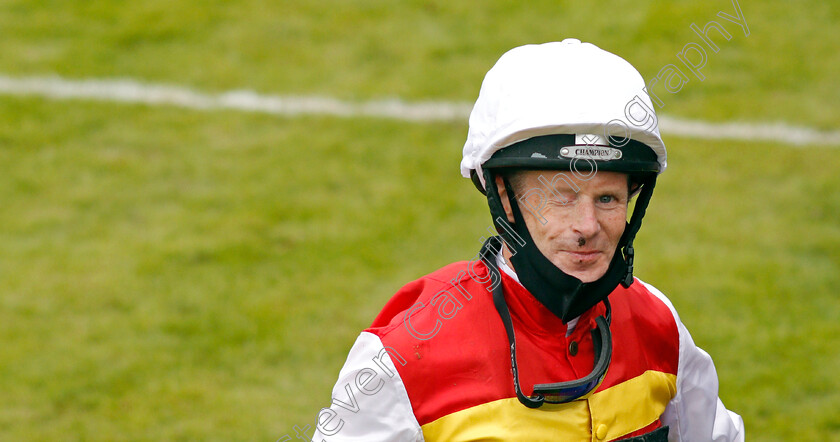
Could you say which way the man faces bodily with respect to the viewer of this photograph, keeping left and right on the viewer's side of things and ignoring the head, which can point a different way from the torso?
facing the viewer and to the right of the viewer
